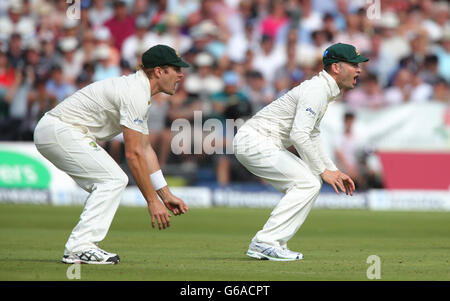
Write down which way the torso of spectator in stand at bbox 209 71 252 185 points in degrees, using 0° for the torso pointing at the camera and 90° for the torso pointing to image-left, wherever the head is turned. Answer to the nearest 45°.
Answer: approximately 0°

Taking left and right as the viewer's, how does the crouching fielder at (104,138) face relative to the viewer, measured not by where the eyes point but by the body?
facing to the right of the viewer

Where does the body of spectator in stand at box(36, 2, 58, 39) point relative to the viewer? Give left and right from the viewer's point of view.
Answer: facing the viewer

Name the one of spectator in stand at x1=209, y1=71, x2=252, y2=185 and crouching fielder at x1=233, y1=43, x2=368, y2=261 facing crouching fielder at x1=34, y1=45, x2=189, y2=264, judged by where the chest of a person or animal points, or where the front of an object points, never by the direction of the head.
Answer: the spectator in stand

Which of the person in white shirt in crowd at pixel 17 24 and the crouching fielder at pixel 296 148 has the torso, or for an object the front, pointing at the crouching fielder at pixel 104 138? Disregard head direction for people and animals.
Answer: the person in white shirt in crowd

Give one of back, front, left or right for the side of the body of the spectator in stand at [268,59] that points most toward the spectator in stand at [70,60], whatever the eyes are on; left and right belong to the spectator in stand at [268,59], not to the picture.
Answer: right

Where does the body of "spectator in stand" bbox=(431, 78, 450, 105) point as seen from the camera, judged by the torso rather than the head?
toward the camera

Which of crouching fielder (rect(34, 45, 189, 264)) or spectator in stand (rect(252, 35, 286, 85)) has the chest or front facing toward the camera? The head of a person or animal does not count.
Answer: the spectator in stand

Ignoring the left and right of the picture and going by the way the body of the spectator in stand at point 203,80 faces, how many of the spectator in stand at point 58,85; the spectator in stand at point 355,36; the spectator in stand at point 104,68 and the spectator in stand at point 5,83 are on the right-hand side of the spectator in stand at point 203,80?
3

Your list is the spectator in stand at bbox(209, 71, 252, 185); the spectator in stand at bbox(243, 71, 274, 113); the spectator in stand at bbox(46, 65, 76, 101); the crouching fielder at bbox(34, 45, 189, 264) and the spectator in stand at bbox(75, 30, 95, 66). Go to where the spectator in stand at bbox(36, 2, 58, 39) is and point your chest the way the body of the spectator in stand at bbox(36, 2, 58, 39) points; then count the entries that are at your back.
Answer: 0

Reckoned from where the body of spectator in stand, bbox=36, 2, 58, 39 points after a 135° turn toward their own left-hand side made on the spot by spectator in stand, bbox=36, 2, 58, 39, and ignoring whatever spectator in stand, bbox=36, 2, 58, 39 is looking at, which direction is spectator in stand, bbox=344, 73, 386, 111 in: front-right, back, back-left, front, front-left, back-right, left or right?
right

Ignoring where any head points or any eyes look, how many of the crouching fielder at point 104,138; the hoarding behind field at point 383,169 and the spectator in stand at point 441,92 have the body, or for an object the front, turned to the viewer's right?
1

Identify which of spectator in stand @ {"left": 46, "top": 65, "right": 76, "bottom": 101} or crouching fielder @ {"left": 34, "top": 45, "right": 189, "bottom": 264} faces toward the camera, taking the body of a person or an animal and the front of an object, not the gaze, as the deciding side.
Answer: the spectator in stand

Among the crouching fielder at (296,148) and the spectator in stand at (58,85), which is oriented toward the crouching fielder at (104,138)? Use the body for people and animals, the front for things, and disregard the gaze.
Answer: the spectator in stand

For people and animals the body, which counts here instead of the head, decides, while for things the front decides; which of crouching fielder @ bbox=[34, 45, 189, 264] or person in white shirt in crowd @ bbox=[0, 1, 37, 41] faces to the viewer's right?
the crouching fielder

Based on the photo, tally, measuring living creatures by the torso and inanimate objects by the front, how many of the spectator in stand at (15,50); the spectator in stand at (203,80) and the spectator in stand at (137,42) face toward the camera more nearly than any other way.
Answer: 3

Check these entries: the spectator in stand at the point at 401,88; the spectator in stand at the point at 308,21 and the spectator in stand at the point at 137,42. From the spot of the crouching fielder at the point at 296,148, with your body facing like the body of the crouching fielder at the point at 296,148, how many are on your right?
0

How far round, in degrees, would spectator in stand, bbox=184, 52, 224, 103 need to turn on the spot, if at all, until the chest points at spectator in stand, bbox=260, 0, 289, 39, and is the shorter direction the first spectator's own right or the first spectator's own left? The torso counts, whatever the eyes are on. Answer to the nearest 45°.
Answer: approximately 135° to the first spectator's own left

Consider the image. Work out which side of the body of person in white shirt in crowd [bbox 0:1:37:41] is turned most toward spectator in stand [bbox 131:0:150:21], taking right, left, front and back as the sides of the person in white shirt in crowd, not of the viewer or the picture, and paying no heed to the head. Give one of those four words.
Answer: left

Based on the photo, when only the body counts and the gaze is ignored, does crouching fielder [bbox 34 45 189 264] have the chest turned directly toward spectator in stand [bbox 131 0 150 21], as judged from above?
no

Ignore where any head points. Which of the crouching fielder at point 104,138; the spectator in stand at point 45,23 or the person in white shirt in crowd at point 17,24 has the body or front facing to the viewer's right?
the crouching fielder

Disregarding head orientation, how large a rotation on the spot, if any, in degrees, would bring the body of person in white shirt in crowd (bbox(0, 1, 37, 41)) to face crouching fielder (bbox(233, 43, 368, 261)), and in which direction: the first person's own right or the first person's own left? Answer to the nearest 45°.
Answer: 0° — they already face them
